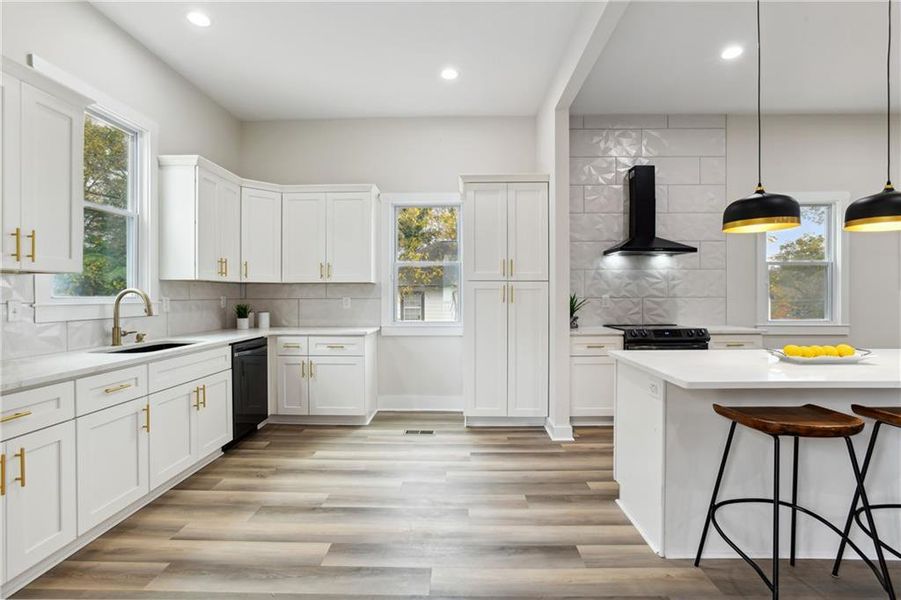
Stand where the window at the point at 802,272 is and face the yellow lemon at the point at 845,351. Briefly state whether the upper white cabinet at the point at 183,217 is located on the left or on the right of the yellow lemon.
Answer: right

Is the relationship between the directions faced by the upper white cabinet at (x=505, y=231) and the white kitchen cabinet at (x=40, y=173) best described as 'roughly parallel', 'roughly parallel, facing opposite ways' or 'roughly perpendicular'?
roughly perpendicular

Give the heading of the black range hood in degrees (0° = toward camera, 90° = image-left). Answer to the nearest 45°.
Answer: approximately 0°

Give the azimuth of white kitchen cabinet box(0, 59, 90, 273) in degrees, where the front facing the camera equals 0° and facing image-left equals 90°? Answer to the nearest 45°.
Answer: approximately 315°

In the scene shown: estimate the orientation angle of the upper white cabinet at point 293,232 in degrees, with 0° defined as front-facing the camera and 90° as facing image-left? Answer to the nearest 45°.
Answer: approximately 315°

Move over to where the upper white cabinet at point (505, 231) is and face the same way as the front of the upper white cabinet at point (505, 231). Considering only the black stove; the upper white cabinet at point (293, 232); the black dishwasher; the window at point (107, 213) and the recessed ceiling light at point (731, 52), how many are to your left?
2
